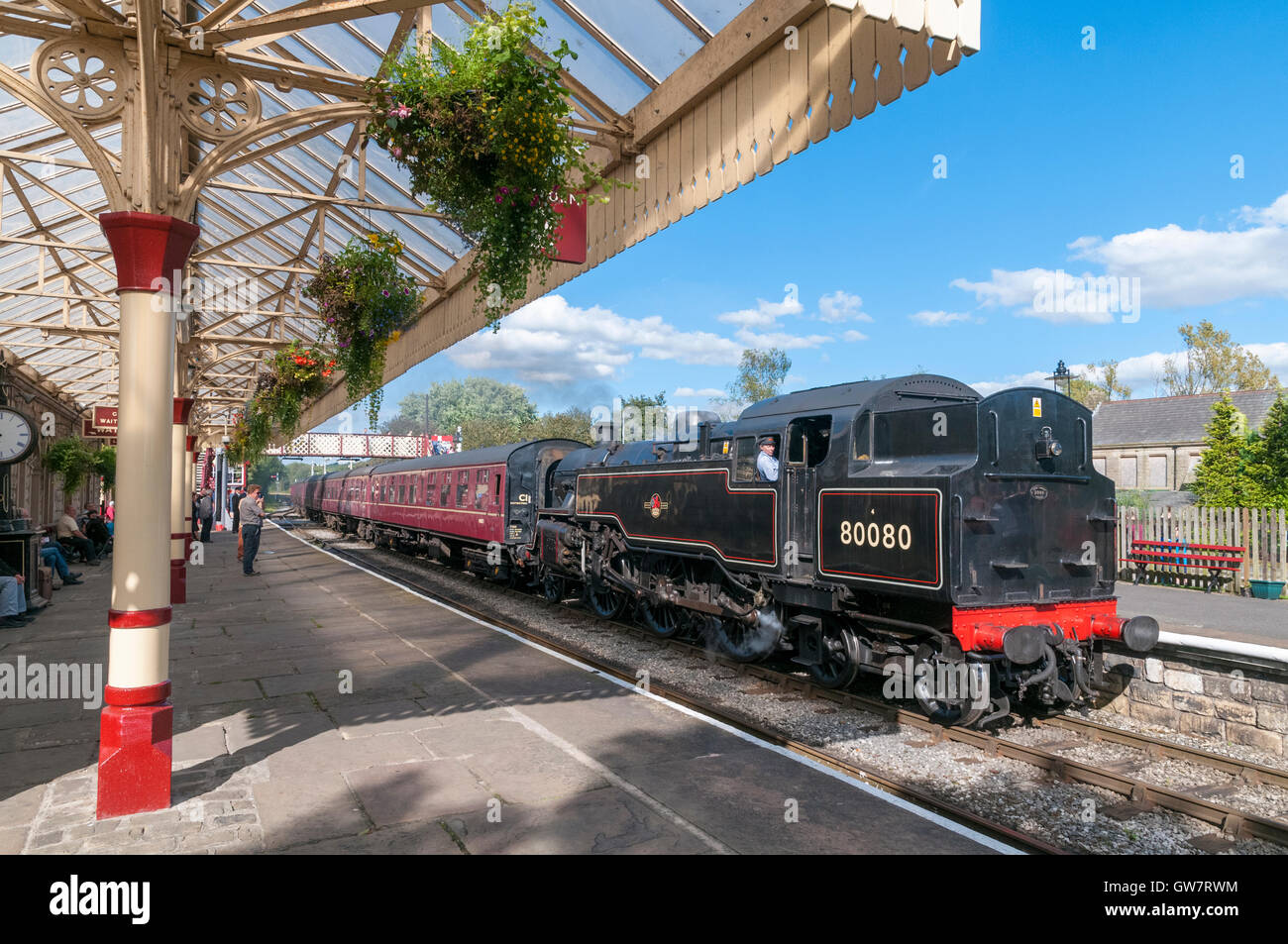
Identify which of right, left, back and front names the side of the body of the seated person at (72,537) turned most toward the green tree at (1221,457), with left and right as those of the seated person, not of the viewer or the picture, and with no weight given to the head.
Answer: front

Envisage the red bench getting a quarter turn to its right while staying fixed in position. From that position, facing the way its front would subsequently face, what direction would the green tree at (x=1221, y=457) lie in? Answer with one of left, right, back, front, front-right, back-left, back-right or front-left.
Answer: front-right

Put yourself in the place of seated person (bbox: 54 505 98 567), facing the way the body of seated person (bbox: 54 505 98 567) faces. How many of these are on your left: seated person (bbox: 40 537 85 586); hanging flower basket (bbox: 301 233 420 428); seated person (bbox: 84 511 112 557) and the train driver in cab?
1

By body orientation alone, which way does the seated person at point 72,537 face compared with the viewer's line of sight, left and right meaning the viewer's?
facing to the right of the viewer

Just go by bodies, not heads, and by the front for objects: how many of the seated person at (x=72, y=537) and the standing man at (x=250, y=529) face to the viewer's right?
2

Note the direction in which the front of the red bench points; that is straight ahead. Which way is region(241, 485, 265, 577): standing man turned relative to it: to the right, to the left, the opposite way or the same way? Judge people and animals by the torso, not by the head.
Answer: the opposite way

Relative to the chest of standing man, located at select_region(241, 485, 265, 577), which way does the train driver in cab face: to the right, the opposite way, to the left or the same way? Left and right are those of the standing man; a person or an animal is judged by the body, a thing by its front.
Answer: to the right

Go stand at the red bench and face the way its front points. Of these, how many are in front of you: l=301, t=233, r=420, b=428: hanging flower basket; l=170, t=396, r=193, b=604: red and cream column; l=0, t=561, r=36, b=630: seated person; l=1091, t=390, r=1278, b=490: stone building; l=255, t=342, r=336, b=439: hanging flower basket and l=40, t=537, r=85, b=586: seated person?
5

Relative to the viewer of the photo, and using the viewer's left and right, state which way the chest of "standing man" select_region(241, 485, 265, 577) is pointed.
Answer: facing to the right of the viewer

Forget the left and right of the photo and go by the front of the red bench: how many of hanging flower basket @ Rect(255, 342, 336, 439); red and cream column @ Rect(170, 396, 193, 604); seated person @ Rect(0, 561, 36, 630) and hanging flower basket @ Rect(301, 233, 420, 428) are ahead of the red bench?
4
